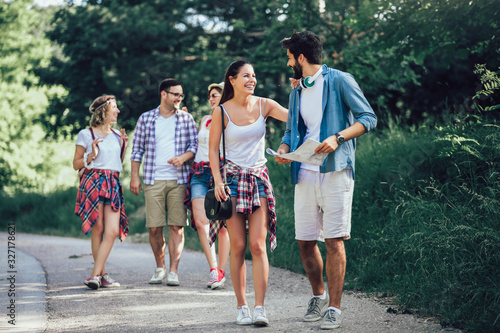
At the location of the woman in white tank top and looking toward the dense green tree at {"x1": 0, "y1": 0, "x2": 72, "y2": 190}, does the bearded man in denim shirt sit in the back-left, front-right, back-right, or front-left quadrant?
back-right

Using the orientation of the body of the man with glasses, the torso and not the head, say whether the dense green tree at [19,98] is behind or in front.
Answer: behind

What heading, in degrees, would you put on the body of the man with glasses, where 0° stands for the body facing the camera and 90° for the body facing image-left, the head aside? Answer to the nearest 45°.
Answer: approximately 0°

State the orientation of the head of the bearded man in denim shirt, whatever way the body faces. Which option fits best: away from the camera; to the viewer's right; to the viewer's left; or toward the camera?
to the viewer's left

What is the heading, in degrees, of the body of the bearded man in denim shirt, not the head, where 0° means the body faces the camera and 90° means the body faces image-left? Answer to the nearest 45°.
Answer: approximately 45°

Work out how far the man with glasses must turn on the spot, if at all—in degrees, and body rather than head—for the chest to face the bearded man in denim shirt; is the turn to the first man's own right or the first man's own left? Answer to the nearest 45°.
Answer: approximately 45° to the first man's own left

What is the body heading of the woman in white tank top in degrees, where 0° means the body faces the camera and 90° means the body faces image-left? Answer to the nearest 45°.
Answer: approximately 0°

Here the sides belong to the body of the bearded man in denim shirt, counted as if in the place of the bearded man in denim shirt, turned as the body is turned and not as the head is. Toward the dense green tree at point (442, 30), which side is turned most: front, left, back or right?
back

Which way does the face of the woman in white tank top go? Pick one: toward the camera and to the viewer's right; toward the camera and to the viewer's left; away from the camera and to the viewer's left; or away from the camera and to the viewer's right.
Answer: toward the camera and to the viewer's right

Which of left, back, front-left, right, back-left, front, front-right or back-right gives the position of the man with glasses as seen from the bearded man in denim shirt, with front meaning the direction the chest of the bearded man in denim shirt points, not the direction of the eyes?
right

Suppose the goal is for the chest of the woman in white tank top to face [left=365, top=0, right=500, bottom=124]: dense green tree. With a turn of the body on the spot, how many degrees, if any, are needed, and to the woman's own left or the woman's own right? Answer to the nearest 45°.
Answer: approximately 135° to the woman's own left

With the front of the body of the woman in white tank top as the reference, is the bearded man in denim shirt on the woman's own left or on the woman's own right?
on the woman's own left

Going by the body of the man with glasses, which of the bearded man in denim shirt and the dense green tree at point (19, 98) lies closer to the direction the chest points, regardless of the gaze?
the bearded man in denim shirt
